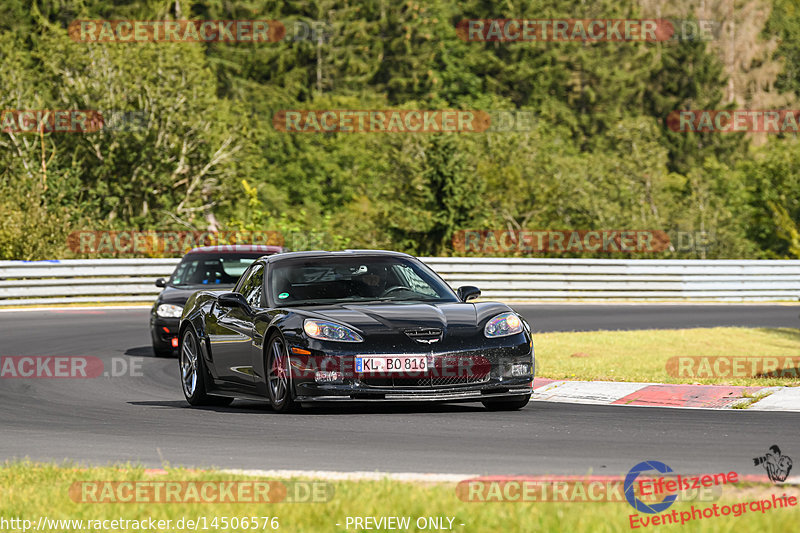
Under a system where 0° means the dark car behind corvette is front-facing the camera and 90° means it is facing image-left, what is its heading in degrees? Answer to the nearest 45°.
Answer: approximately 0°

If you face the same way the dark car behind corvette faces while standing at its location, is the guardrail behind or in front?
behind
